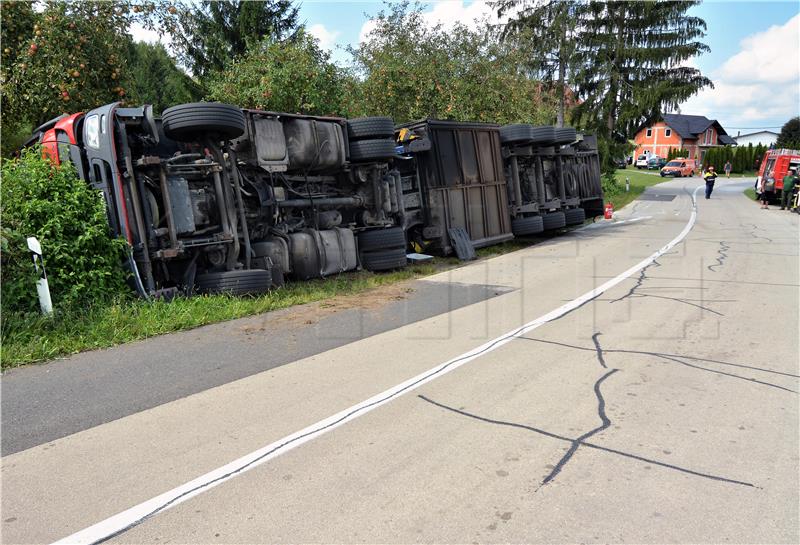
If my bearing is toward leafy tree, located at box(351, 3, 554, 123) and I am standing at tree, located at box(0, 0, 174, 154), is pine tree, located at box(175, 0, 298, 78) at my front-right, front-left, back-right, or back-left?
front-left

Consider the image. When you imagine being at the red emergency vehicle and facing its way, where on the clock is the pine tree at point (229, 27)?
The pine tree is roughly at 12 o'clock from the red emergency vehicle.

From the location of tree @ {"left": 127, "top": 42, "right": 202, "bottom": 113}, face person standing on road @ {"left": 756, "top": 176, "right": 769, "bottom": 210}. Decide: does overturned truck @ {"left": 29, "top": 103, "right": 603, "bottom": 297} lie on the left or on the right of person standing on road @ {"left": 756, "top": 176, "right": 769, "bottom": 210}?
right

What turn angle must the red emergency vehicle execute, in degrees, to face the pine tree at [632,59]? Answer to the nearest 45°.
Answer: approximately 90° to its right

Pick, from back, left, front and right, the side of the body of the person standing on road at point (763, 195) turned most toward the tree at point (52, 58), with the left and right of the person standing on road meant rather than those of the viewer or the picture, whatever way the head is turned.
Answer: front

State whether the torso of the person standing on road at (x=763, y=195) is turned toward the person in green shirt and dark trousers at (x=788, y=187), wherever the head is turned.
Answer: no

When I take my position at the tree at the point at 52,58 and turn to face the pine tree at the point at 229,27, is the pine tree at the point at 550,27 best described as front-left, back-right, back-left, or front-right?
front-right
